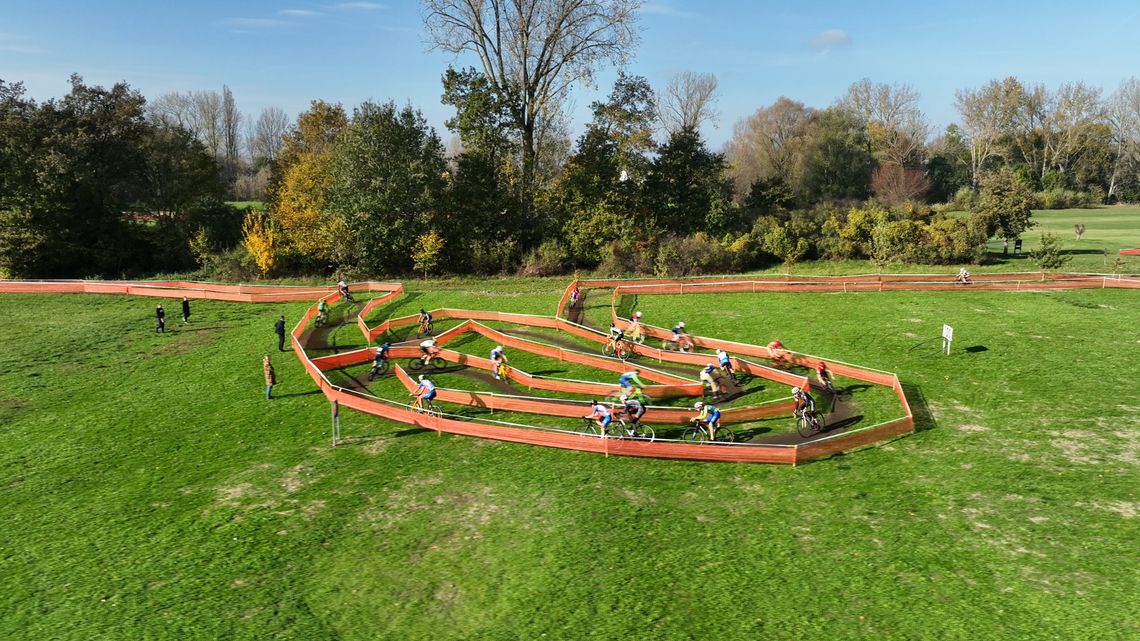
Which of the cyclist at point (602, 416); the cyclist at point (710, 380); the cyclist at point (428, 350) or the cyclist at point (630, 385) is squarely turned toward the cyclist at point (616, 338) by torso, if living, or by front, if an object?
the cyclist at point (428, 350)

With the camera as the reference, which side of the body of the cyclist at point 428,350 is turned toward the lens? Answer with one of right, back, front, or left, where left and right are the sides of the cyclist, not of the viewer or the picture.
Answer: right

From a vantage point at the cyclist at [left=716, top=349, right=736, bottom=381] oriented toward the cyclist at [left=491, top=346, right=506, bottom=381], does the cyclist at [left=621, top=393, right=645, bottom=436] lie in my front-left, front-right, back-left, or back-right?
front-left

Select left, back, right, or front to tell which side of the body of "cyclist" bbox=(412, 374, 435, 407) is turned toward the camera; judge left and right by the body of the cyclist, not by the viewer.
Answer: left

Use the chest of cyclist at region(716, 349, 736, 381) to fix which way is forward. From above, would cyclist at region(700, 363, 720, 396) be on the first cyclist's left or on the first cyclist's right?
on the first cyclist's left
